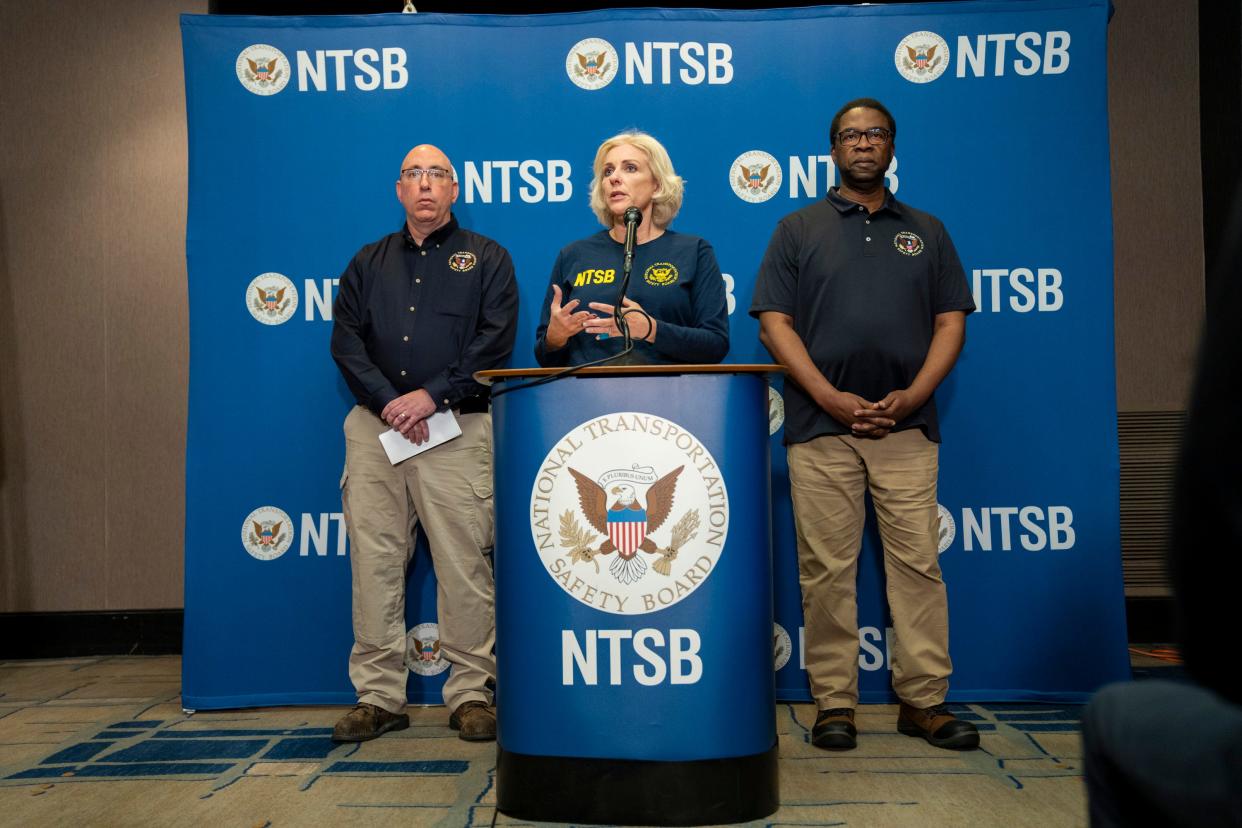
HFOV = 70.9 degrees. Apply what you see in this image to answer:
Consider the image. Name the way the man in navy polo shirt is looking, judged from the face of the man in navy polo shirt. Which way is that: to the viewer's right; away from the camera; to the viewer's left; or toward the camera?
toward the camera

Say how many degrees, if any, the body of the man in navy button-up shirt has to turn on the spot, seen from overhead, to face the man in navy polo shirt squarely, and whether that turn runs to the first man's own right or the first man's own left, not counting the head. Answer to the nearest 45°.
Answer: approximately 90° to the first man's own left

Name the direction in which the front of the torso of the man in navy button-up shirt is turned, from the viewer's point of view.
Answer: toward the camera

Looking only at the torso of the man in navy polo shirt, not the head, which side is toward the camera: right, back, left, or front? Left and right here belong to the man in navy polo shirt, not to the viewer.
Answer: front

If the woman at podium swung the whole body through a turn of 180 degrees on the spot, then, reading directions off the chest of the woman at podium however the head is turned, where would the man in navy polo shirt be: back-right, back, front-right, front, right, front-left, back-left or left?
right

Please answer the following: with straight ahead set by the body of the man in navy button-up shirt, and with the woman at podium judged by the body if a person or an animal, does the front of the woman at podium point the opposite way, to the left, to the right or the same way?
the same way

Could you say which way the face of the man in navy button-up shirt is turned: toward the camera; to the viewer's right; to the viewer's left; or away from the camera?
toward the camera

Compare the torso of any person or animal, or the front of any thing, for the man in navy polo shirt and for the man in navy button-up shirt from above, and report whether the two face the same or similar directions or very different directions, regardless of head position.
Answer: same or similar directions

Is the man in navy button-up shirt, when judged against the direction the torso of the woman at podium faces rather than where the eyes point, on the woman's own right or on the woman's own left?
on the woman's own right

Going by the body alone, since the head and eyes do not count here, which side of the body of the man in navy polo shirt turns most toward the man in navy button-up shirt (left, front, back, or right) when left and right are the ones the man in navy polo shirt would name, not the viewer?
right

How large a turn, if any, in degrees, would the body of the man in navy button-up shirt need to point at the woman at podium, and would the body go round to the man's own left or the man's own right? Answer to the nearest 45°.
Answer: approximately 45° to the man's own left
